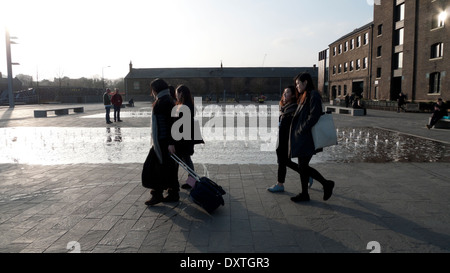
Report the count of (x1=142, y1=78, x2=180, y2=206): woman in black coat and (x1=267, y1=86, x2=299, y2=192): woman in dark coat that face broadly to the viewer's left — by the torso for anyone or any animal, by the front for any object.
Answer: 2

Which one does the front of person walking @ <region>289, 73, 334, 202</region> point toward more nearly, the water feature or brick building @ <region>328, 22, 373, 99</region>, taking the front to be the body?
the water feature

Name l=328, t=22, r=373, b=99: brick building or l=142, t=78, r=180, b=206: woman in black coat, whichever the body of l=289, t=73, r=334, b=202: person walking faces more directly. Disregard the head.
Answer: the woman in black coat

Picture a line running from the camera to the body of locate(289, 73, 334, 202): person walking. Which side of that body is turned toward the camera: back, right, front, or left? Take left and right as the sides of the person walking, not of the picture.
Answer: left

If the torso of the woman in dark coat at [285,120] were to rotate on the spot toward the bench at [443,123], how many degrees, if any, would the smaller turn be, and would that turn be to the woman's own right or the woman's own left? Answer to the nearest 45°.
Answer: approximately 135° to the woman's own right

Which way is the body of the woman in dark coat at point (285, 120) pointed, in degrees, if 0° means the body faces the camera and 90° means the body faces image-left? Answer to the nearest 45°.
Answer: approximately 90°

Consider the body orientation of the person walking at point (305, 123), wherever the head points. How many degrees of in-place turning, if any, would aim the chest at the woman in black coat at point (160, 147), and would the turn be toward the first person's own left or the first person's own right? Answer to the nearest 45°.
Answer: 0° — they already face them

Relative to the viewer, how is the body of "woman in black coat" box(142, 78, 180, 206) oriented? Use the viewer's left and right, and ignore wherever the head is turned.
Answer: facing to the left of the viewer

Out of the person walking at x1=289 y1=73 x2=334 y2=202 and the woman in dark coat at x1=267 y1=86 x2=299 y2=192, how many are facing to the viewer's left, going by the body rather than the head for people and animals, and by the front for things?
2

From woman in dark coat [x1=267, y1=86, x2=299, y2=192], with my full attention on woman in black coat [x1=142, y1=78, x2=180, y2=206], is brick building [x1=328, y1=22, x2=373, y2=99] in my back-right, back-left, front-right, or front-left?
back-right

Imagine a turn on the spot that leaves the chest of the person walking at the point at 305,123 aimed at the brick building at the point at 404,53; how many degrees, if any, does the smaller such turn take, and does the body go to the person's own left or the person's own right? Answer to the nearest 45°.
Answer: approximately 90° to the person's own right
